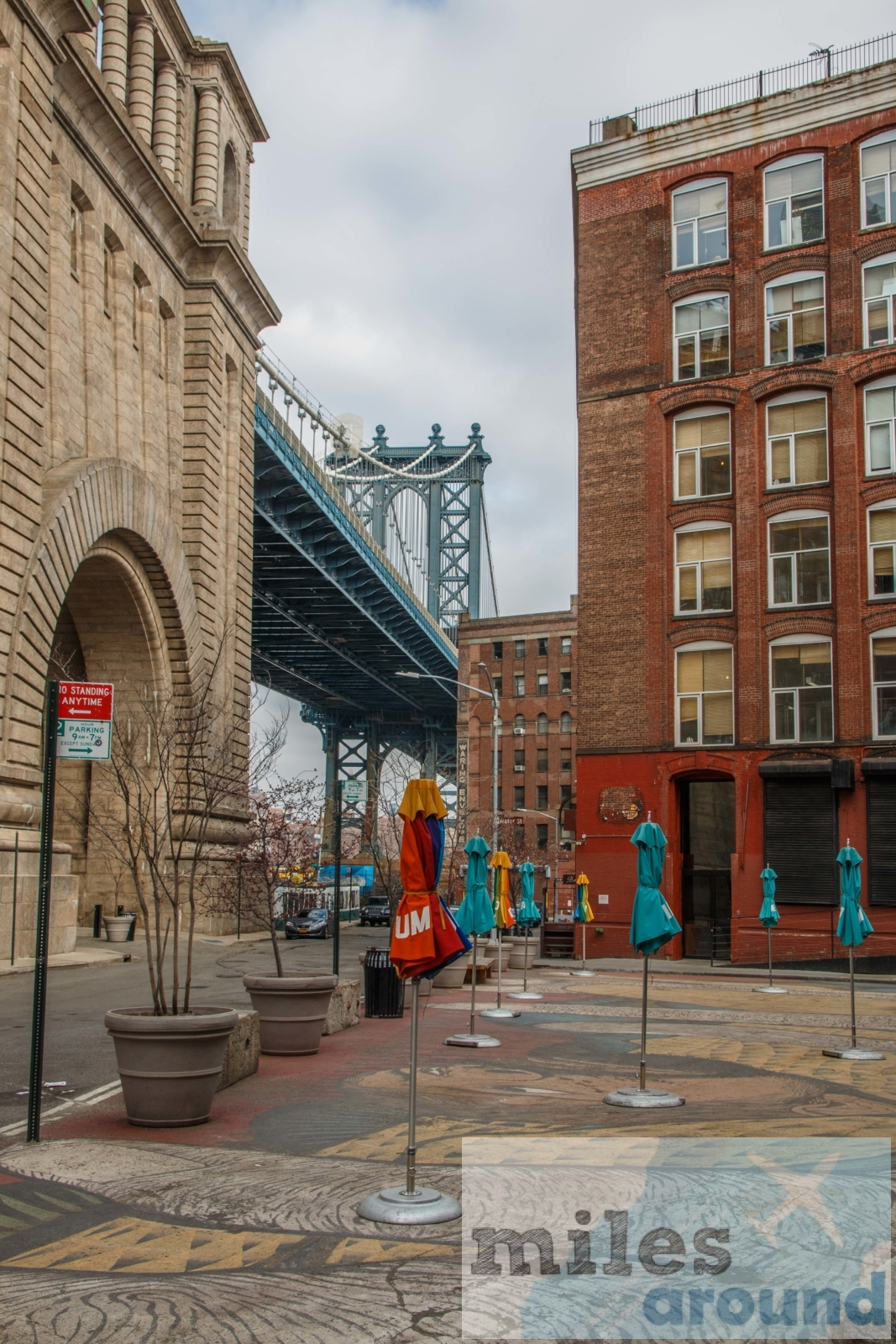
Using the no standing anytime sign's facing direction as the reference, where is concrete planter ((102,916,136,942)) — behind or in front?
behind

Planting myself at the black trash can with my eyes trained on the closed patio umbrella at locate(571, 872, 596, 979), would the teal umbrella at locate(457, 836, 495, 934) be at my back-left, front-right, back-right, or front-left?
back-right

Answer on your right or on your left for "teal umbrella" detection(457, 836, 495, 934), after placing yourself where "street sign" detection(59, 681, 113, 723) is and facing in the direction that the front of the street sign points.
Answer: on your left

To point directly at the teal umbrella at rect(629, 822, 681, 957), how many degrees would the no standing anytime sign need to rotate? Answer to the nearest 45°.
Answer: approximately 90° to its left

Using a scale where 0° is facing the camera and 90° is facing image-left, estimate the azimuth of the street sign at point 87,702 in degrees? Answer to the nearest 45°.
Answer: approximately 0°

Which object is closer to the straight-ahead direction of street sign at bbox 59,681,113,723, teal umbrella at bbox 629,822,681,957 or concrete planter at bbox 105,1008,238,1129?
the concrete planter

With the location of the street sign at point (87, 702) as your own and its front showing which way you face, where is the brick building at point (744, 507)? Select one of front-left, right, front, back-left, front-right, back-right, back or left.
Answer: back-left

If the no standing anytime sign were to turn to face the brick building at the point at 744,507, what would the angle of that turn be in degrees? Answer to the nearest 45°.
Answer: approximately 135° to its left

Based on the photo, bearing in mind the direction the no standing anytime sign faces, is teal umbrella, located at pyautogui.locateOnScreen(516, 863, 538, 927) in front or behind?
behind

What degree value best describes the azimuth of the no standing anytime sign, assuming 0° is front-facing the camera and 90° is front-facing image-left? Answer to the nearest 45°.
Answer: approximately 0°
